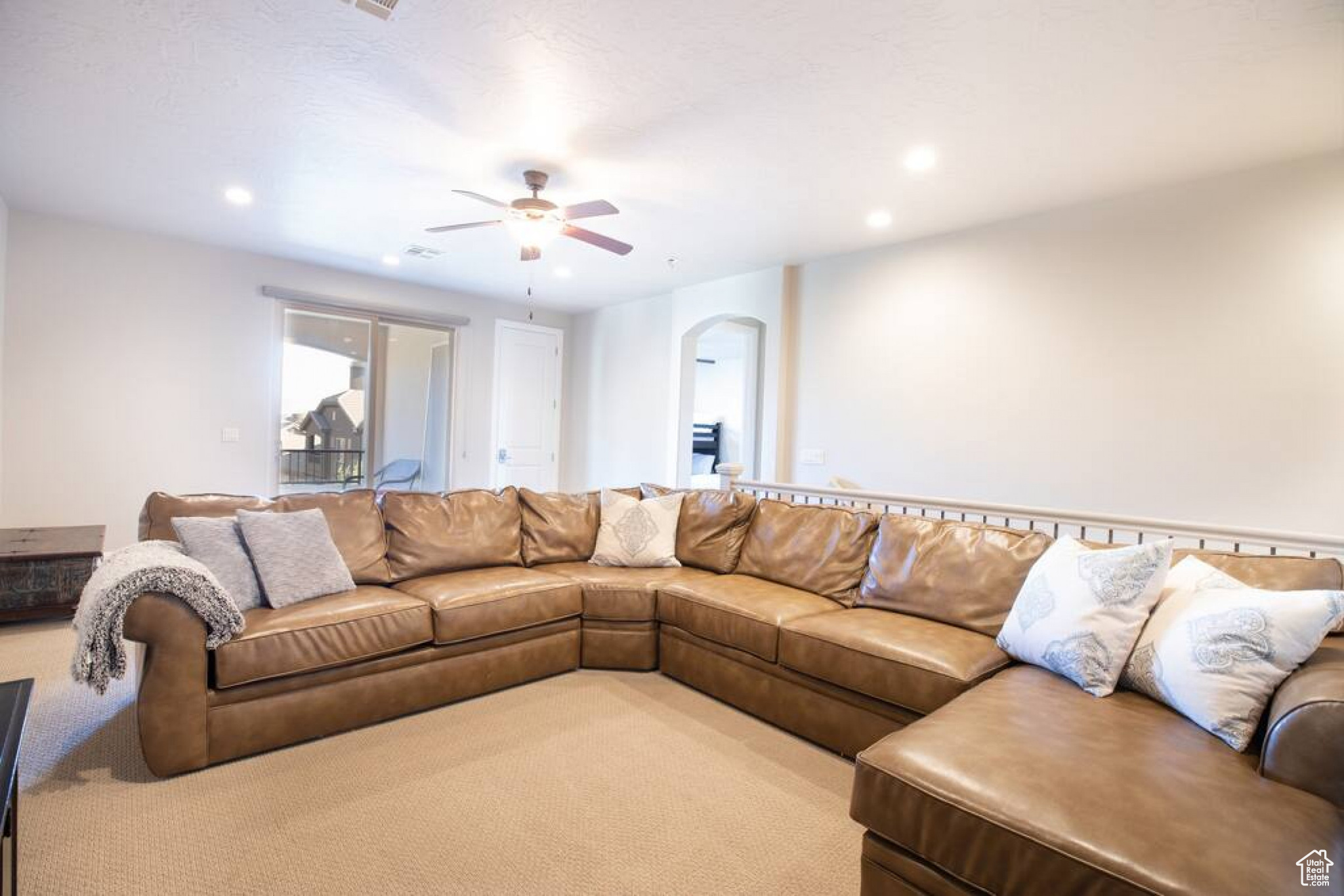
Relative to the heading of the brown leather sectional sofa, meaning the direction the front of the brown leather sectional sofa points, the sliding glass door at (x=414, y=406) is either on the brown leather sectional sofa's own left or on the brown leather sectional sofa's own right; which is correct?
on the brown leather sectional sofa's own right

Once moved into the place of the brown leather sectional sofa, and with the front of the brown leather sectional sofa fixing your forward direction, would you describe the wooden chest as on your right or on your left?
on your right

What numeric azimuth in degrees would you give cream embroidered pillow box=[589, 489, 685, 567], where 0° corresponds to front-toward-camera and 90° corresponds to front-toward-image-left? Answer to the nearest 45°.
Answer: approximately 0°

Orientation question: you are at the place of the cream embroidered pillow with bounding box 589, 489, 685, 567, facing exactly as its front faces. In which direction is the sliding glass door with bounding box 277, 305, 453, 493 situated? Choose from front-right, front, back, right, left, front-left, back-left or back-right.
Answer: back-right

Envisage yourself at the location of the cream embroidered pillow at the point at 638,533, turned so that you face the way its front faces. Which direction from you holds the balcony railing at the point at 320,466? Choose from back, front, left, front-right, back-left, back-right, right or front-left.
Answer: back-right
